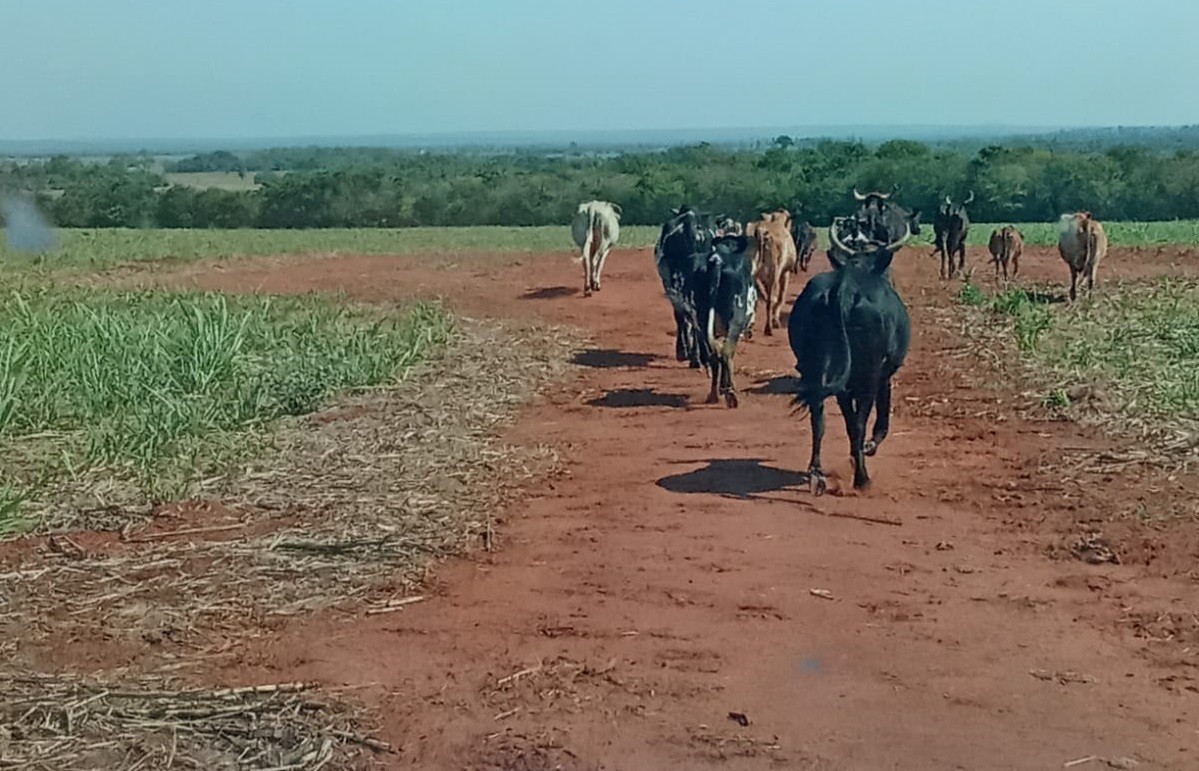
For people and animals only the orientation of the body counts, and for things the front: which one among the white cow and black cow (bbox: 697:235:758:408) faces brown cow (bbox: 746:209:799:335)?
the black cow

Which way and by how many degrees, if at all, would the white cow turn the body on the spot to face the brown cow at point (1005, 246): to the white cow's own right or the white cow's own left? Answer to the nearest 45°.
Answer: approximately 90° to the white cow's own right

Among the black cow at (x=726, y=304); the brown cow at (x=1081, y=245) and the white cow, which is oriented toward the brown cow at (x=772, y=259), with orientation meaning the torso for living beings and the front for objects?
the black cow

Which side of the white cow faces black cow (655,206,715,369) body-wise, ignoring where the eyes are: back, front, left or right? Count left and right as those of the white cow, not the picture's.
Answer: back

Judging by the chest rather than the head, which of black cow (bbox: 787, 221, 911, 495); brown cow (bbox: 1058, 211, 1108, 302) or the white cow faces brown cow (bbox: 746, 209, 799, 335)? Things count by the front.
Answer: the black cow

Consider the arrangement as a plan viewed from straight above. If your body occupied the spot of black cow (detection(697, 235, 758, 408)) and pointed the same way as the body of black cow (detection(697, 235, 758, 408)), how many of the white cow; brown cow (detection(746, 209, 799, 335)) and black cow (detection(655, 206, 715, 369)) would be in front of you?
3

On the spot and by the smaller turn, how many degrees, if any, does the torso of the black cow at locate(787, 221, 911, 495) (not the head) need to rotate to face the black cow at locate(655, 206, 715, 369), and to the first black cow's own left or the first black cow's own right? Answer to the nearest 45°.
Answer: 0° — it already faces it

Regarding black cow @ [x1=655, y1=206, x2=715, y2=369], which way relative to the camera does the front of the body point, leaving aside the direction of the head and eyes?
away from the camera

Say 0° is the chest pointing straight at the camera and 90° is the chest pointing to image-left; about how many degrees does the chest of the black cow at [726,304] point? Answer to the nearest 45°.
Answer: approximately 180°

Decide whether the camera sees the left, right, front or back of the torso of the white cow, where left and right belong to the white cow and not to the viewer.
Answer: back
